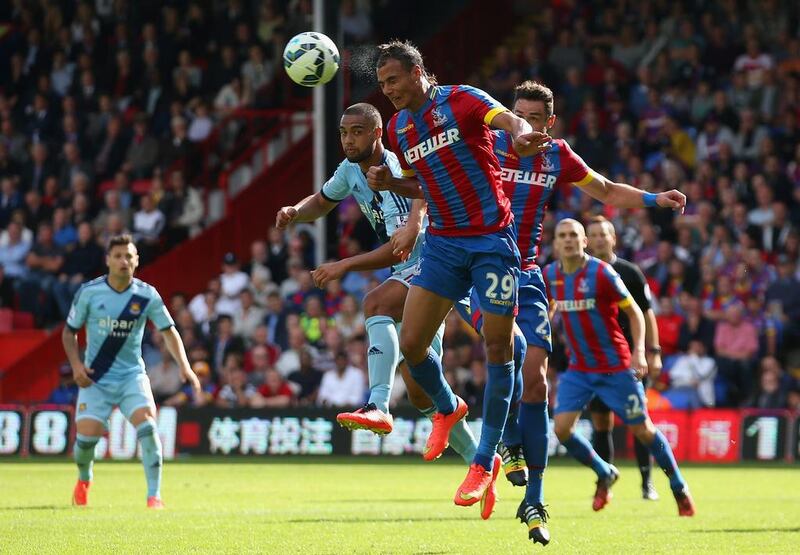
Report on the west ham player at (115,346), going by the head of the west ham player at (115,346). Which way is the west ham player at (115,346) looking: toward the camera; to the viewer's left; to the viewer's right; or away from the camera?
toward the camera

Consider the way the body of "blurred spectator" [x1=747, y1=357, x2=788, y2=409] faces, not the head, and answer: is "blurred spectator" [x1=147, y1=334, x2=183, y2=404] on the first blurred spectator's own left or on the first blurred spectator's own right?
on the first blurred spectator's own right

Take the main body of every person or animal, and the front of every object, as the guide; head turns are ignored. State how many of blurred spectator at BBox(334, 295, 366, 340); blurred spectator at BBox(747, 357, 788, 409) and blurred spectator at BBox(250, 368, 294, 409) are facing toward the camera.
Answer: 3

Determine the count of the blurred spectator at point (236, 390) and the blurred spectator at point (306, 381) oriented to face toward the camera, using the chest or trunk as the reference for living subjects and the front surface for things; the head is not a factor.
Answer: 2

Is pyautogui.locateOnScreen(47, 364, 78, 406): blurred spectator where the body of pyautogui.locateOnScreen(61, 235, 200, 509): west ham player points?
no

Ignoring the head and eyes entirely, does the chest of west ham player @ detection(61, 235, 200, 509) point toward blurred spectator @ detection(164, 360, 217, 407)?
no

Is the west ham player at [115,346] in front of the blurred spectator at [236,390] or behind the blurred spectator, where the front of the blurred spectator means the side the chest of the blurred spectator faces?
in front

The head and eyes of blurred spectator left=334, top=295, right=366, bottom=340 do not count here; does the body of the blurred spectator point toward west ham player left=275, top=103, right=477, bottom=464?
yes

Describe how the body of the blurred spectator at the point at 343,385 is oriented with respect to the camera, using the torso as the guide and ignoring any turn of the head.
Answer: toward the camera

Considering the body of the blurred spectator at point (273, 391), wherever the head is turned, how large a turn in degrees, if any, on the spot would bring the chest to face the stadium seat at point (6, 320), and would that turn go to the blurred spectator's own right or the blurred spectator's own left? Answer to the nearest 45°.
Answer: approximately 135° to the blurred spectator's own right

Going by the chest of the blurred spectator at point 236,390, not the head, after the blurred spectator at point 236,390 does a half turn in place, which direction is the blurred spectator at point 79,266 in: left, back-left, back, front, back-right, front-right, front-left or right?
front-left

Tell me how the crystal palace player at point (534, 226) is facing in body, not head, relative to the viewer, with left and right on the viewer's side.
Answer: facing the viewer

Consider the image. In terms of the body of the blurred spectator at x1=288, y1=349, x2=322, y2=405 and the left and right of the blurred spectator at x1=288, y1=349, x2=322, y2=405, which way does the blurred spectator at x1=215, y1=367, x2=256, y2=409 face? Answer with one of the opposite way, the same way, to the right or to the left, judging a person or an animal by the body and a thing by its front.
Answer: the same way

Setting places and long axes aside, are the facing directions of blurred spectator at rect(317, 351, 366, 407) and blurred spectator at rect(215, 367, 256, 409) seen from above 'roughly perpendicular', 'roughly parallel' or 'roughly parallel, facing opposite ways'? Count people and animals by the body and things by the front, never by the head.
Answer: roughly parallel

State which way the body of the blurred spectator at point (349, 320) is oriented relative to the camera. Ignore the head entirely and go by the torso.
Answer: toward the camera

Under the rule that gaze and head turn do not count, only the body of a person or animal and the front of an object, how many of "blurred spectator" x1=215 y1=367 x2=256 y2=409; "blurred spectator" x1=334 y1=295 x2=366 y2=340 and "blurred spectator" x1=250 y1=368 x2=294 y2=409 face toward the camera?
3

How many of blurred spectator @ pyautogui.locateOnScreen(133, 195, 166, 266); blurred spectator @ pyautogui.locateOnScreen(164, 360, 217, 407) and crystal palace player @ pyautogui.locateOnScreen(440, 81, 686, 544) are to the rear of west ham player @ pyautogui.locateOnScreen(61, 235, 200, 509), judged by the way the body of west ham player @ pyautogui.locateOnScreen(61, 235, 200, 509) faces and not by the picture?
2
